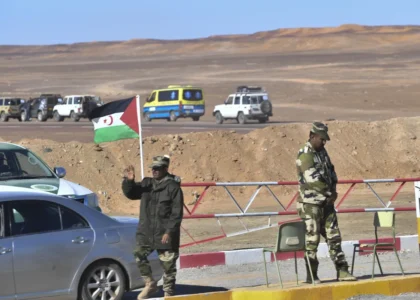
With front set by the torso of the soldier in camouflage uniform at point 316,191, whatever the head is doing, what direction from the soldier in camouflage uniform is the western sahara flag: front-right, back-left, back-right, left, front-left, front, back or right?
back

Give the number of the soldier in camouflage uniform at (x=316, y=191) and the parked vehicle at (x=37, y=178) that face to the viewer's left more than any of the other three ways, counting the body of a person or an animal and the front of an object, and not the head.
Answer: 0

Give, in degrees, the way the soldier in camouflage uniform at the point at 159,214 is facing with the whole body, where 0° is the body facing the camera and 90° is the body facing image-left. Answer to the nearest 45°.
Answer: approximately 45°

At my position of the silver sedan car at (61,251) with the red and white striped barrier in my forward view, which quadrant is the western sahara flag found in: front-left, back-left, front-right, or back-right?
front-left

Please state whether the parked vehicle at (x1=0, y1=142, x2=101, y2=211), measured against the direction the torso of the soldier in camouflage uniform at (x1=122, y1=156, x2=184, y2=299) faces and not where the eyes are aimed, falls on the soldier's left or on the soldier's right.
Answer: on the soldier's right

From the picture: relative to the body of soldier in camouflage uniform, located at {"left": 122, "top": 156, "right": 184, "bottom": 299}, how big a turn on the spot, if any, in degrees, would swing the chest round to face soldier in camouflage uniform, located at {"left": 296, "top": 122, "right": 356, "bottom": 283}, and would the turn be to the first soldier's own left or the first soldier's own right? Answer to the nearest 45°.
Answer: approximately 135° to the first soldier's own left

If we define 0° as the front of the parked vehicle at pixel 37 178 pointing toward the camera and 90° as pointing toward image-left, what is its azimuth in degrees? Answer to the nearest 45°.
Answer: approximately 315°

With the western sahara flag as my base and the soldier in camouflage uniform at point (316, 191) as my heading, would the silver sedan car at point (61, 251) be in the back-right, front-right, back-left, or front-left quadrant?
front-right

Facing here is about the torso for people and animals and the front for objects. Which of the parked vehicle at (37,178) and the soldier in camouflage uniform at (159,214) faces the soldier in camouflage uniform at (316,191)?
the parked vehicle
